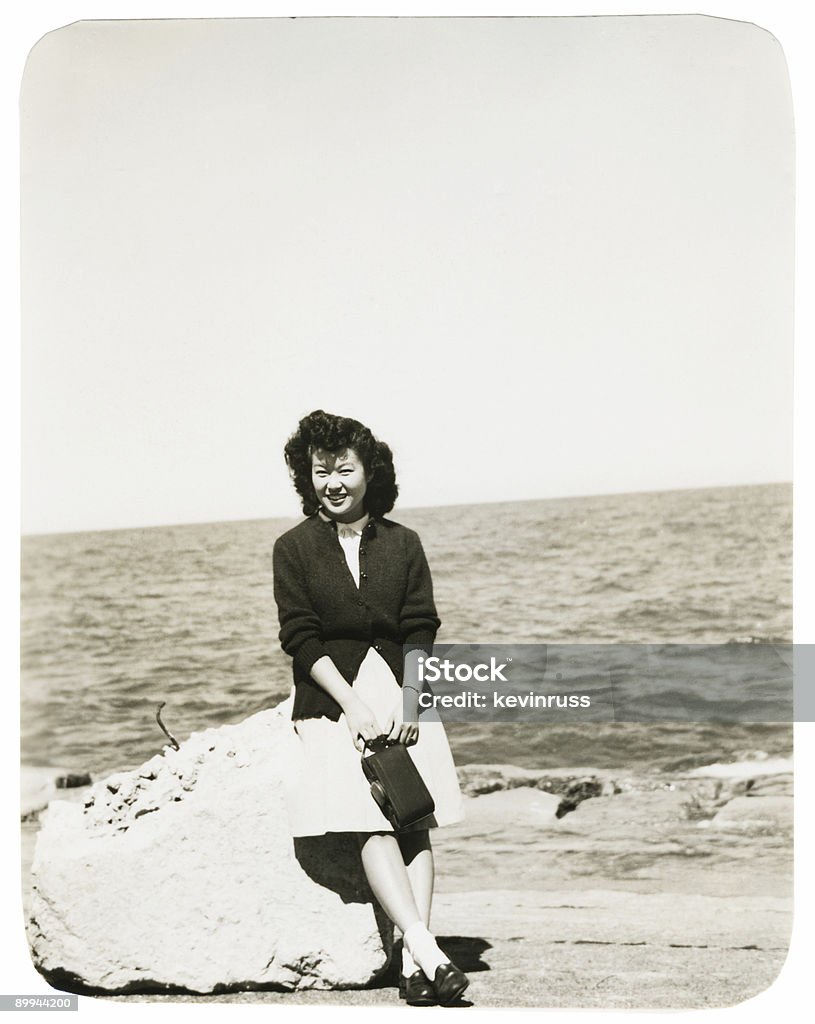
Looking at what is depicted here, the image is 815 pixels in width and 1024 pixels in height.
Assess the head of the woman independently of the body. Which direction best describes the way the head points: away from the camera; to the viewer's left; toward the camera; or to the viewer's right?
toward the camera

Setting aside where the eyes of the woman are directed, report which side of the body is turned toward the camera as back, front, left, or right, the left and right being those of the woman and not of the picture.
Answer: front
